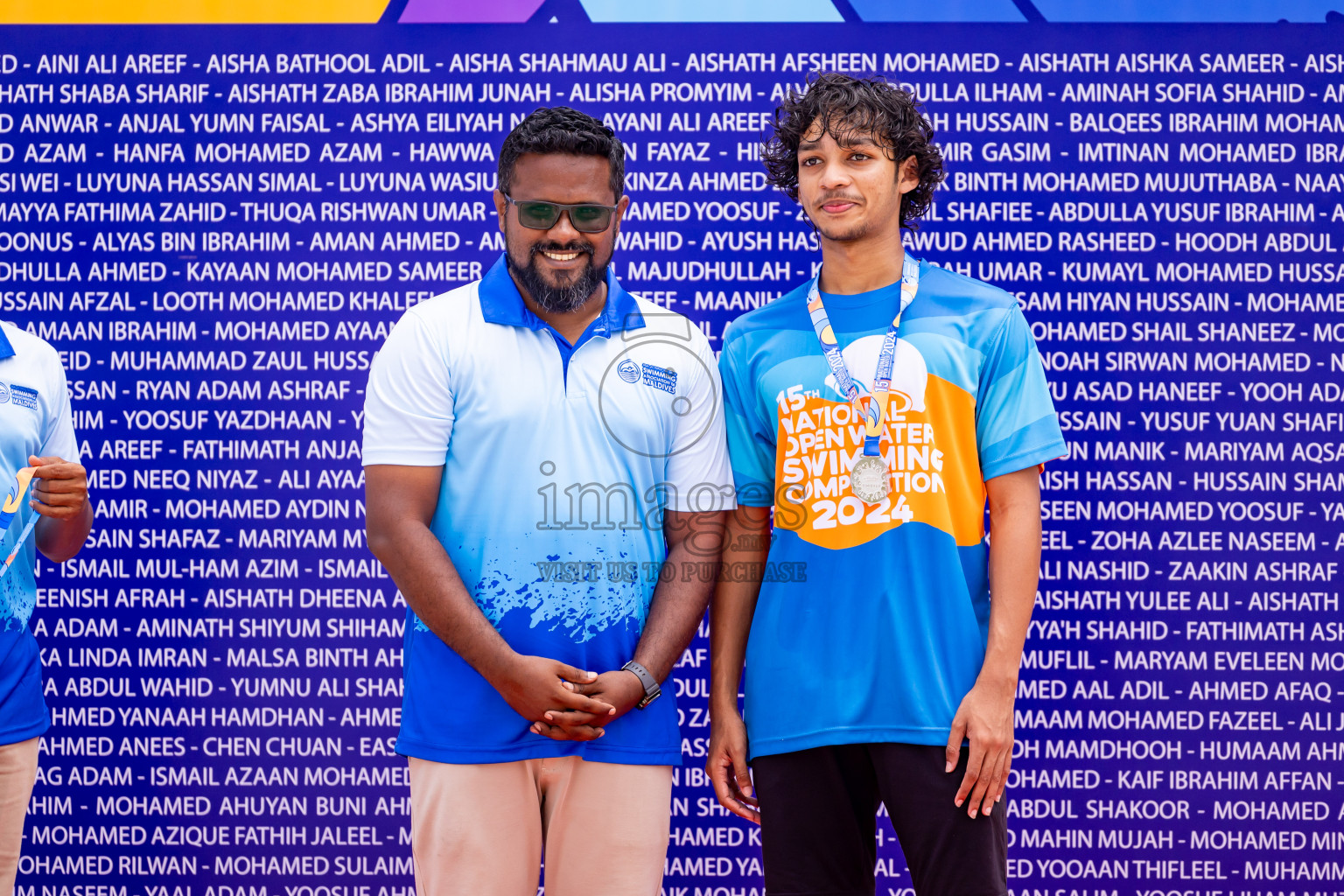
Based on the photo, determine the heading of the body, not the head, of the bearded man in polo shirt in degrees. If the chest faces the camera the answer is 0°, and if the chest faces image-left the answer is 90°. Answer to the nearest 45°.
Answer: approximately 0°

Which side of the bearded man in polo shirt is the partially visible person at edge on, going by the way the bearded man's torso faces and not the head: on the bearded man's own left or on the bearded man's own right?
on the bearded man's own right

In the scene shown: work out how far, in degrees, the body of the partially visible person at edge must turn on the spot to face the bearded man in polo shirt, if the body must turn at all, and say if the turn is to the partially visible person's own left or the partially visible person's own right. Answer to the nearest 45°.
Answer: approximately 45° to the partially visible person's own left

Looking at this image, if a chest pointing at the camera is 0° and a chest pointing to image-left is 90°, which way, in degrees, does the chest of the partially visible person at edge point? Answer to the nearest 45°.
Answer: approximately 0°

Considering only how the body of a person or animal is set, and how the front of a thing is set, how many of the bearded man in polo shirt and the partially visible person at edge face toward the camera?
2
